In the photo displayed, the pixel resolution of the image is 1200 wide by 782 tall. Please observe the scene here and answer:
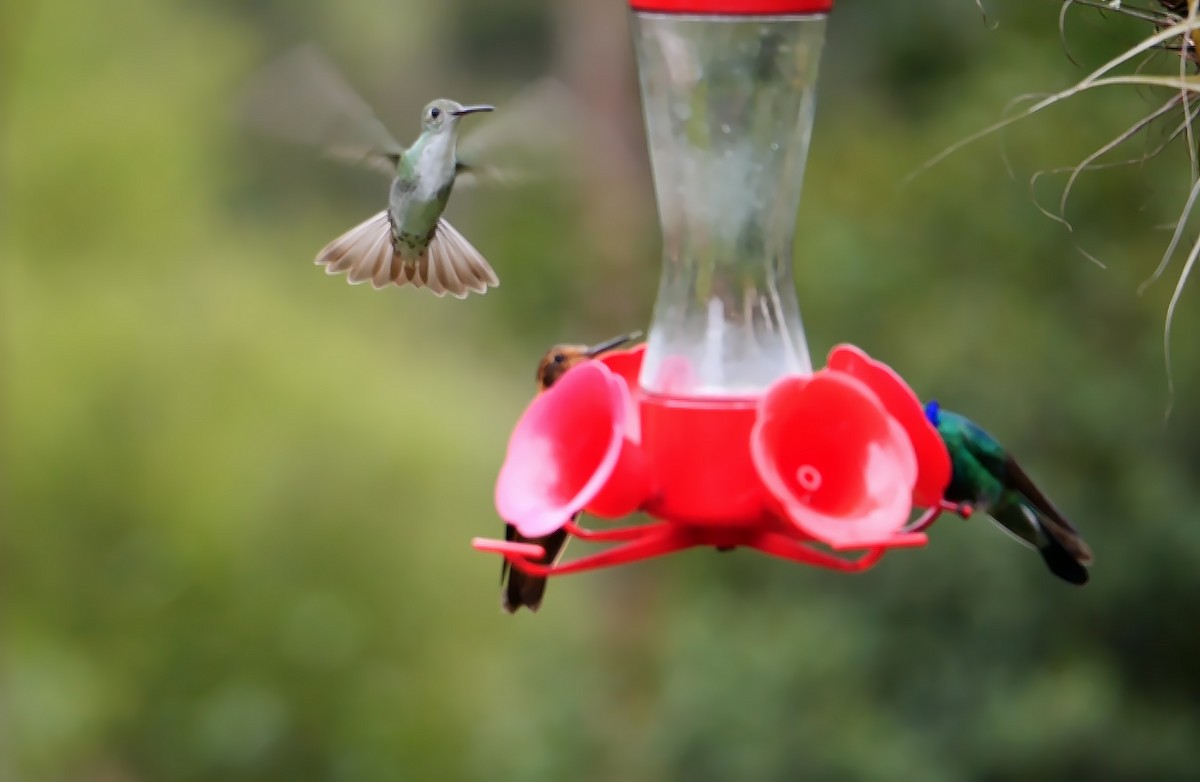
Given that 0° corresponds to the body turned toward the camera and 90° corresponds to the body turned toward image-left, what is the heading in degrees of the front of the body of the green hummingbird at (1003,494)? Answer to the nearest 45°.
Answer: approximately 90°

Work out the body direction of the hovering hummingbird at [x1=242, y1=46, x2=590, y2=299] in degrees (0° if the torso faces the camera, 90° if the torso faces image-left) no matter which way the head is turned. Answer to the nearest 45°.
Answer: approximately 315°

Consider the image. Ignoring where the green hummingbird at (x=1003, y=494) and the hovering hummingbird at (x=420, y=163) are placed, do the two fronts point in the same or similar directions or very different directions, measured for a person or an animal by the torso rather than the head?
very different directions

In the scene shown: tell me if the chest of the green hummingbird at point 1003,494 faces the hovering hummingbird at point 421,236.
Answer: yes

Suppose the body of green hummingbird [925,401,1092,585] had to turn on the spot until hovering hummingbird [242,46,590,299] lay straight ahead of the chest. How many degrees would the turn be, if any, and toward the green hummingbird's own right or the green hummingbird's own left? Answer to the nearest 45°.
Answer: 0° — it already faces it

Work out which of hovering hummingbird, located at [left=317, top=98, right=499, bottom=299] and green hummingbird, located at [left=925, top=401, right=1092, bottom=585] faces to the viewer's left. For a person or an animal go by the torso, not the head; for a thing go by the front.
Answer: the green hummingbird

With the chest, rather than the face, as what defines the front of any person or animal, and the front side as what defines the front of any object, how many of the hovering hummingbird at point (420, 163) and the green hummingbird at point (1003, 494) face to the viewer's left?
1

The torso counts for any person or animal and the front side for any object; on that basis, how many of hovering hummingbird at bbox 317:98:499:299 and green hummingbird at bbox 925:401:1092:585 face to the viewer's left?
1
